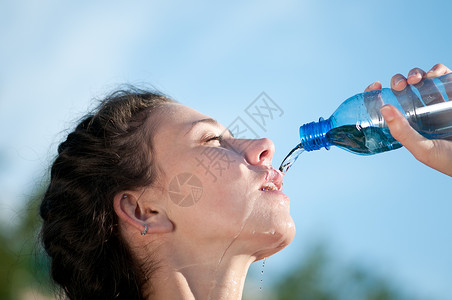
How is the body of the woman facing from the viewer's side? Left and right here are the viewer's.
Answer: facing to the right of the viewer

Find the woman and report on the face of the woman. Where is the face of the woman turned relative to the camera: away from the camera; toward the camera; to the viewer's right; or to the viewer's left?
to the viewer's right
